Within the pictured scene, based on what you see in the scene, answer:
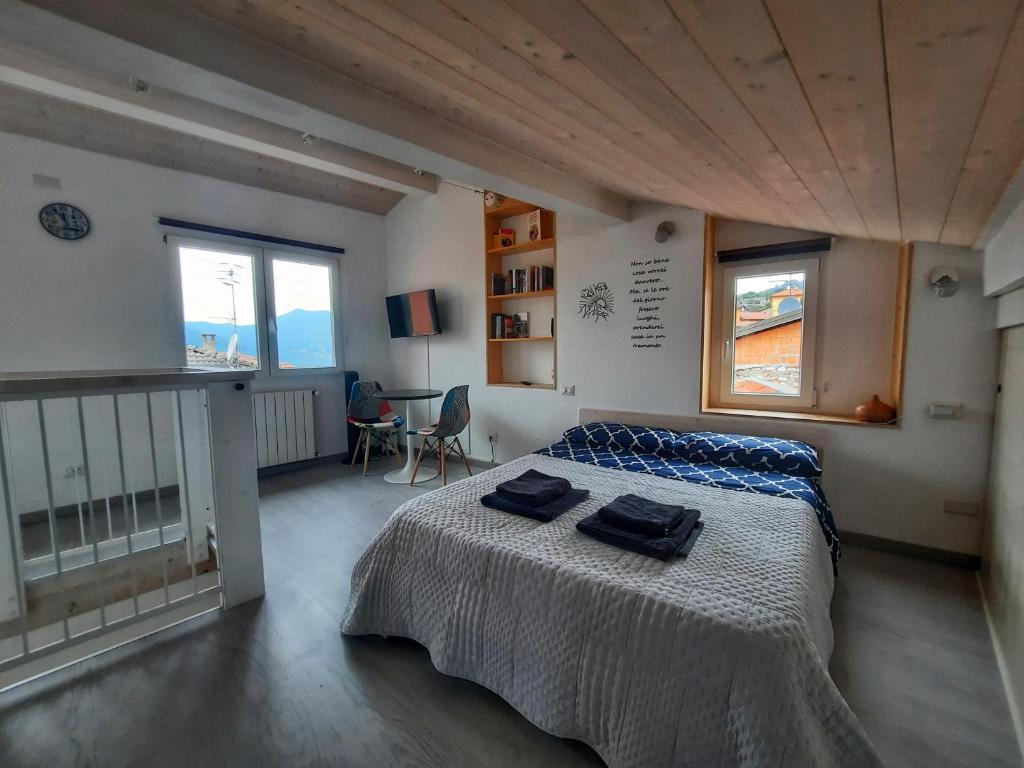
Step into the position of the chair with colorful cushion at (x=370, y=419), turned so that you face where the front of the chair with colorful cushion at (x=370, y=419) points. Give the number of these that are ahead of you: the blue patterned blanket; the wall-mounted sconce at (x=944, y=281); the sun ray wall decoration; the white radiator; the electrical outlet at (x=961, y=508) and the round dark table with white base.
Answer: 5

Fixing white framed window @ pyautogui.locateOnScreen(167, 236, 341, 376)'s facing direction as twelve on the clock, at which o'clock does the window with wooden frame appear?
The window with wooden frame is roughly at 12 o'clock from the white framed window.

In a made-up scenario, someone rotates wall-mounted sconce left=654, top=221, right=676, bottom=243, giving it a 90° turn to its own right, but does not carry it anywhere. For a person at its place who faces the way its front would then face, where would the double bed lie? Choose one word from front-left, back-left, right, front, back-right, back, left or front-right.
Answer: back-left

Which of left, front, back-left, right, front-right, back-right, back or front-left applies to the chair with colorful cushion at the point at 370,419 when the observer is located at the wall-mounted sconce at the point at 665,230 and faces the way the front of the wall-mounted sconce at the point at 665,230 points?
front-right

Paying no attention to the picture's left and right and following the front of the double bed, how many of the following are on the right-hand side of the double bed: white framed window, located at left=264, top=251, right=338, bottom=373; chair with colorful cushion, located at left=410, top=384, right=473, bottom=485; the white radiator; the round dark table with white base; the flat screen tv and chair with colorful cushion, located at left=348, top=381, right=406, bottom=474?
6

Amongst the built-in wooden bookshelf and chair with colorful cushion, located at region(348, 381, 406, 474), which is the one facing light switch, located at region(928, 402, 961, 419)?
the chair with colorful cushion

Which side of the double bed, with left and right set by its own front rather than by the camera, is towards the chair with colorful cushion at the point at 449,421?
right

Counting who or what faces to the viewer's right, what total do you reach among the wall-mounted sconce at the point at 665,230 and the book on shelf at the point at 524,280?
0

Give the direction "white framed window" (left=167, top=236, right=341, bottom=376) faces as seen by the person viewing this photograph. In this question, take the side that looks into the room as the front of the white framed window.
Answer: facing the viewer and to the right of the viewer

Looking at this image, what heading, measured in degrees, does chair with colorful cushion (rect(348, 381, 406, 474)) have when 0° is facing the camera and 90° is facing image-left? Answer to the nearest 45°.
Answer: approximately 315°

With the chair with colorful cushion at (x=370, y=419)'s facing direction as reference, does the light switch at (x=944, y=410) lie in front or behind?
in front
